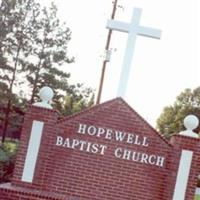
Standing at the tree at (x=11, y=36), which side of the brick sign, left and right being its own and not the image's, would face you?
back

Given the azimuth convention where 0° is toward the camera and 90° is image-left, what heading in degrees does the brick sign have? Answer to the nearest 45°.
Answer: approximately 0°
